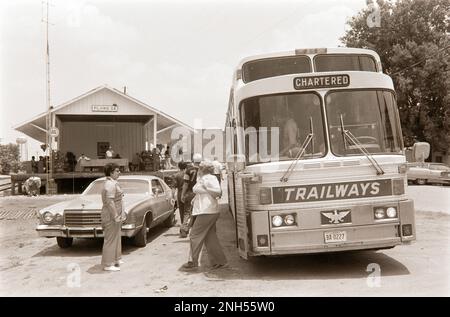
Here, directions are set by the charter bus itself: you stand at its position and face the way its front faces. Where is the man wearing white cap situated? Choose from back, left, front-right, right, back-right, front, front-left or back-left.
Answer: front-right

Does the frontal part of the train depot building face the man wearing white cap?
yes

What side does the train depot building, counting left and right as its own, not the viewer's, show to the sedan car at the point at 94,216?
front

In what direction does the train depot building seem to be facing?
toward the camera

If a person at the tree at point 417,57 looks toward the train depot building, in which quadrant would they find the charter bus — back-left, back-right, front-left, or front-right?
front-left

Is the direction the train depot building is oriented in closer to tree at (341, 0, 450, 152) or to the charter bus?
the charter bus

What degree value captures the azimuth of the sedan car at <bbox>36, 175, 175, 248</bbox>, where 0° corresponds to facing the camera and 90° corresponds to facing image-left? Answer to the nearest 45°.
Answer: approximately 45°

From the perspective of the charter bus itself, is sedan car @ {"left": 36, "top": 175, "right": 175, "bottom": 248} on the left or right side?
on its right

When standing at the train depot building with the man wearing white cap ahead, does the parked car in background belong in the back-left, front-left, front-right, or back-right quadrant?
front-left

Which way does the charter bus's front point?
toward the camera

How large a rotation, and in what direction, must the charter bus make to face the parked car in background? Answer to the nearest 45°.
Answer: approximately 180°

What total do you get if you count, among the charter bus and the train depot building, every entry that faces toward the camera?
2

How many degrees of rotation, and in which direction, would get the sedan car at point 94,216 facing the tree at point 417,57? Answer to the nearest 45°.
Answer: approximately 180°

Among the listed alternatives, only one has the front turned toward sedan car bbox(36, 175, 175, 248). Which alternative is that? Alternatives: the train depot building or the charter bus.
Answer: the train depot building

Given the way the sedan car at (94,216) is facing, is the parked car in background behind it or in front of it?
behind

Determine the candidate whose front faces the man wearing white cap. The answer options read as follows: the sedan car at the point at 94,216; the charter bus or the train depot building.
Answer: the train depot building
